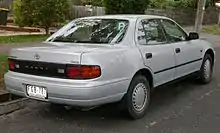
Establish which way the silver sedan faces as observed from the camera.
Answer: facing away from the viewer and to the right of the viewer

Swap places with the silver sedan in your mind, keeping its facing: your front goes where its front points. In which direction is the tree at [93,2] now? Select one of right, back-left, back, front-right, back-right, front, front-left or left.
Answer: front-left

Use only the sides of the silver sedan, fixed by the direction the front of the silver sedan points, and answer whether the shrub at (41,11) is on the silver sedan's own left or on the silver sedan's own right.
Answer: on the silver sedan's own left
